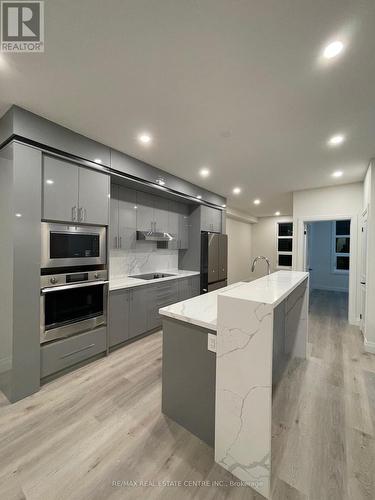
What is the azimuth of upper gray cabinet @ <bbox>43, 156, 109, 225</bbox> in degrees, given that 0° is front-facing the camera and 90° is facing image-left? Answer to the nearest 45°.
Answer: approximately 315°

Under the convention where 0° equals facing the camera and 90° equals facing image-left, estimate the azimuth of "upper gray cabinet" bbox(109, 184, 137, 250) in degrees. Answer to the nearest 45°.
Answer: approximately 315°

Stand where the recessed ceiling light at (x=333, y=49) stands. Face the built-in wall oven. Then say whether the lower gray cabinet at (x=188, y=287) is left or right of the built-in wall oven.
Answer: right

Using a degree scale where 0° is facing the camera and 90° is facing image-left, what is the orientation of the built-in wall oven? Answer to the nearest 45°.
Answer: approximately 315°

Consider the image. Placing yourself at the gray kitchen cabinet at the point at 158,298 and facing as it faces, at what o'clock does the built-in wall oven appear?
The built-in wall oven is roughly at 3 o'clock from the gray kitchen cabinet.

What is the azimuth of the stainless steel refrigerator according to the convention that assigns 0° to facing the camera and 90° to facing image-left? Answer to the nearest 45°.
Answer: approximately 315°

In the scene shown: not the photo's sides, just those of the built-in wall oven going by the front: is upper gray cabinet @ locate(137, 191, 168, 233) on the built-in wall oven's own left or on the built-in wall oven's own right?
on the built-in wall oven's own left

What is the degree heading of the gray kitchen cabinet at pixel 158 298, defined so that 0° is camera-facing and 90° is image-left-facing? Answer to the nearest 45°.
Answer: approximately 315°
